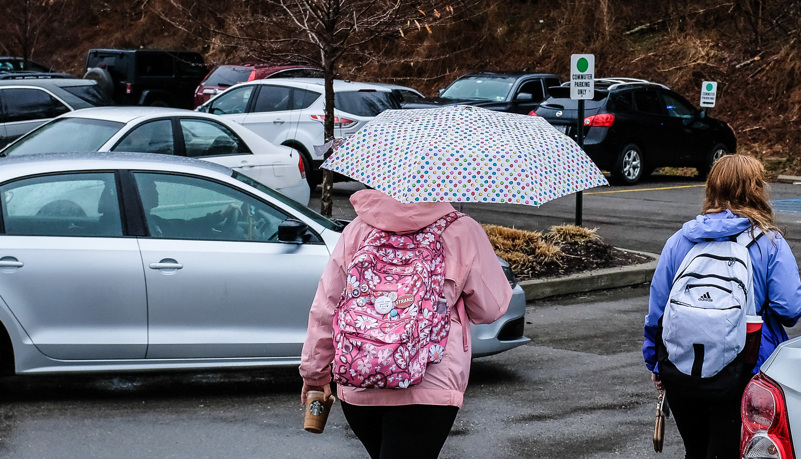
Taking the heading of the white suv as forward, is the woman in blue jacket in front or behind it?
behind

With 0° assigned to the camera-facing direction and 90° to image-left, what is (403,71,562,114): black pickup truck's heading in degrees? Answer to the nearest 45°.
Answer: approximately 45°

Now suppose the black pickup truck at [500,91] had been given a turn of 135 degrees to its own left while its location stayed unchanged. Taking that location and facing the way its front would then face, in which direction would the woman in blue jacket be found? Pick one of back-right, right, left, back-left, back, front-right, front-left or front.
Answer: right

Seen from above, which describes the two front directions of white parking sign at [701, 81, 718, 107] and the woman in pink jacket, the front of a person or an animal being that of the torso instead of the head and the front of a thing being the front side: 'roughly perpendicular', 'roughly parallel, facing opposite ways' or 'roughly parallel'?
roughly parallel, facing opposite ways

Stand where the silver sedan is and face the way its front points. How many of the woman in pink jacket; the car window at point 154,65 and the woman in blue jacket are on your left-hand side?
1

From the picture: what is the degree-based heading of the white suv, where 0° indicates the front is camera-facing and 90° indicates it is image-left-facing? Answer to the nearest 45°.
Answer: approximately 135°

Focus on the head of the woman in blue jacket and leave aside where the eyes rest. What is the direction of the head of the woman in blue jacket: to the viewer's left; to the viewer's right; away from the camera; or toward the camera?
away from the camera

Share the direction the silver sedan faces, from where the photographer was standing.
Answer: facing to the right of the viewer

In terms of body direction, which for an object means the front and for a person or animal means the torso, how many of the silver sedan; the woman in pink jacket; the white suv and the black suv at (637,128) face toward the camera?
0

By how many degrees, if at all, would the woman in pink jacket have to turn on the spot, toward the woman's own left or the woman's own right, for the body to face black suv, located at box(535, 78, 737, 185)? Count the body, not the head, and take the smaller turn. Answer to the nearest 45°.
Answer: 0° — they already face it

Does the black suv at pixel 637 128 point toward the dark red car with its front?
no

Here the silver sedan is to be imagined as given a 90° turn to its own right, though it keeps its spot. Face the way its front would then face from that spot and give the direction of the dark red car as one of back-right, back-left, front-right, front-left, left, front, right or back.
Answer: back

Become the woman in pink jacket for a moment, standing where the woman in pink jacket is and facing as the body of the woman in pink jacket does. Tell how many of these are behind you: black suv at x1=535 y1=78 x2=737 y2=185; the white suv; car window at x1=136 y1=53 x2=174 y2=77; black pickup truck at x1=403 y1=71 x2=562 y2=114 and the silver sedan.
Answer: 0

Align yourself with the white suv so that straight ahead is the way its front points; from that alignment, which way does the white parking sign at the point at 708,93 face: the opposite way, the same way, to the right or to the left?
to the left

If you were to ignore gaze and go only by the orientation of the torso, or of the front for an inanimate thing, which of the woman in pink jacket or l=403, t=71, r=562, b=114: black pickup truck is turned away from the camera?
the woman in pink jacket

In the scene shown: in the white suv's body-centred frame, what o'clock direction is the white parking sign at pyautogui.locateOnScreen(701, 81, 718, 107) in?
The white parking sign is roughly at 4 o'clock from the white suv.

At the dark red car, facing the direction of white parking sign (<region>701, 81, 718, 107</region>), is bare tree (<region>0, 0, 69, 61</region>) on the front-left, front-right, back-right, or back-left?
back-left

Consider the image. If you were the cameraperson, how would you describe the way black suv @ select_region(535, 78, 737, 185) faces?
facing away from the viewer and to the right of the viewer

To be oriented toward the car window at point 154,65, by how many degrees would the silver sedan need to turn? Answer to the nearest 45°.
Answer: approximately 90° to its left

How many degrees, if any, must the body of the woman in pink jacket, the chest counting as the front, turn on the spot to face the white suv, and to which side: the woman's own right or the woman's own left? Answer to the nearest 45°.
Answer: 0° — they already face it

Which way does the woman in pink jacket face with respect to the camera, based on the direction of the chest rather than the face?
away from the camera

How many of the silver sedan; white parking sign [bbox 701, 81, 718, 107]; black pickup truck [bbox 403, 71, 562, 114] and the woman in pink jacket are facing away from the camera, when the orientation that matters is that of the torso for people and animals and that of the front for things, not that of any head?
1
